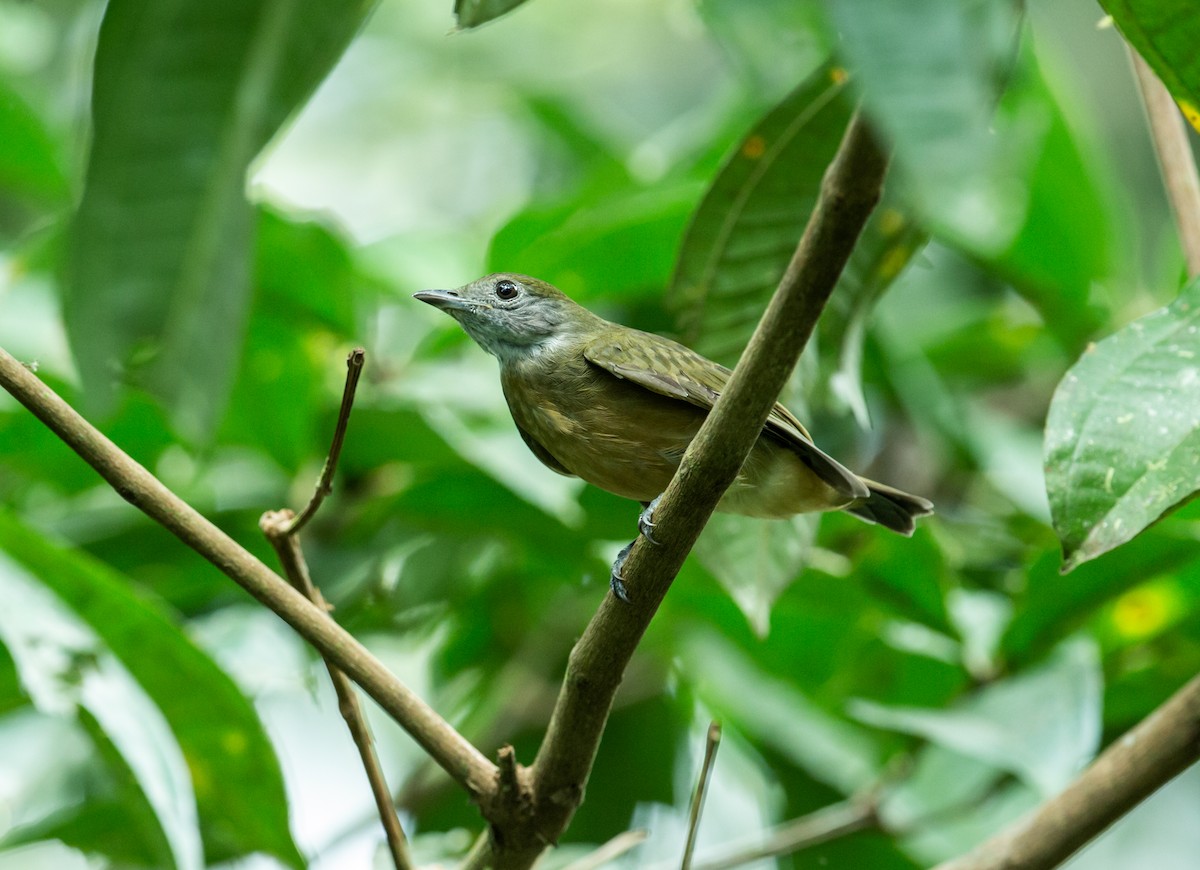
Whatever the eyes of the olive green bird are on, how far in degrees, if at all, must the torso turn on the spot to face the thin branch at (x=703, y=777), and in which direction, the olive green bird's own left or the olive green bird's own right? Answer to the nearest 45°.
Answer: approximately 90° to the olive green bird's own left

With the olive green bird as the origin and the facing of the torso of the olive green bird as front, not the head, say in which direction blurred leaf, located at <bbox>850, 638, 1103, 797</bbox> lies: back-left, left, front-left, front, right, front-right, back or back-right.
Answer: back

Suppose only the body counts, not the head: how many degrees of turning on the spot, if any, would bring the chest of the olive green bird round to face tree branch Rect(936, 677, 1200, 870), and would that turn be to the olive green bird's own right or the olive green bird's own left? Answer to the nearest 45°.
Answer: approximately 135° to the olive green bird's own left

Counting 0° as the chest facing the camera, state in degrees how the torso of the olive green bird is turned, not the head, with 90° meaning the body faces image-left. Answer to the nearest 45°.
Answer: approximately 90°

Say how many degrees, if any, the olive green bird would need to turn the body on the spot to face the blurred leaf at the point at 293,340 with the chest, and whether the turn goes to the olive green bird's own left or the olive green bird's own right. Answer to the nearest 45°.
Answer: approximately 45° to the olive green bird's own right

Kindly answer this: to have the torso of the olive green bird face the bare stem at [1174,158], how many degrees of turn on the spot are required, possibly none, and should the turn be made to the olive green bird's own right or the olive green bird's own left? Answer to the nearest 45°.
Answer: approximately 180°
